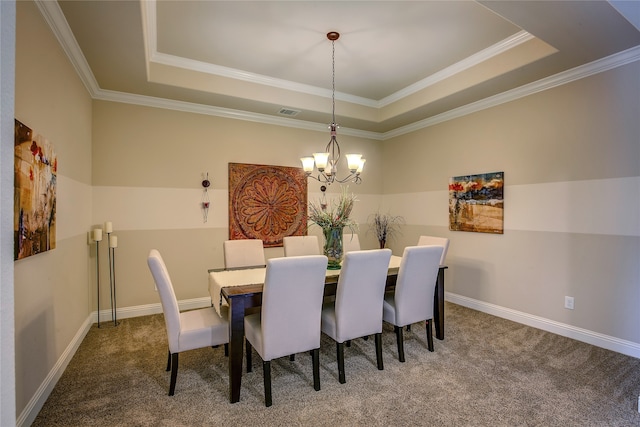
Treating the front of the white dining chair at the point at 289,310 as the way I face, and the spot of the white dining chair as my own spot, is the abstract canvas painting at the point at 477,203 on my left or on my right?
on my right

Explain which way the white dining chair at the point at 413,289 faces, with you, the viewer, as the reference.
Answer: facing away from the viewer and to the left of the viewer

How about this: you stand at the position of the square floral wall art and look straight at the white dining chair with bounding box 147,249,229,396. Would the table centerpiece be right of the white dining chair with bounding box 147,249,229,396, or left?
left

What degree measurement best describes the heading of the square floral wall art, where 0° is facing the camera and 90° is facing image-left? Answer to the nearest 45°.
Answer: approximately 0°

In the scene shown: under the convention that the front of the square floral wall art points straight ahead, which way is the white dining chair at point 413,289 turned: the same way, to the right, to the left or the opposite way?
the opposite way

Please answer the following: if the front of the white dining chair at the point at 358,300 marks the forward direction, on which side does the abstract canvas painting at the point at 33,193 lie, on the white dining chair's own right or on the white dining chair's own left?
on the white dining chair's own left

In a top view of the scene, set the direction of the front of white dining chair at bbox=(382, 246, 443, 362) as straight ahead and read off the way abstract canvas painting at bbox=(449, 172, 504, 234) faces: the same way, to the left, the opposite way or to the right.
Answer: to the left

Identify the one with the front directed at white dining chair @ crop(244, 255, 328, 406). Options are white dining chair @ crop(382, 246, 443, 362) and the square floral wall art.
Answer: the square floral wall art

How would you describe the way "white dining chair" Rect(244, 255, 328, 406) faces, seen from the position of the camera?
facing away from the viewer and to the left of the viewer

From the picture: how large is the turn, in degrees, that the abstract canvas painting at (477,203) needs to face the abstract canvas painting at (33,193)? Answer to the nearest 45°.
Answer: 0° — it already faces it

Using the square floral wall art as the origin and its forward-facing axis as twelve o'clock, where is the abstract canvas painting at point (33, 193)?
The abstract canvas painting is roughly at 1 o'clock from the square floral wall art.
